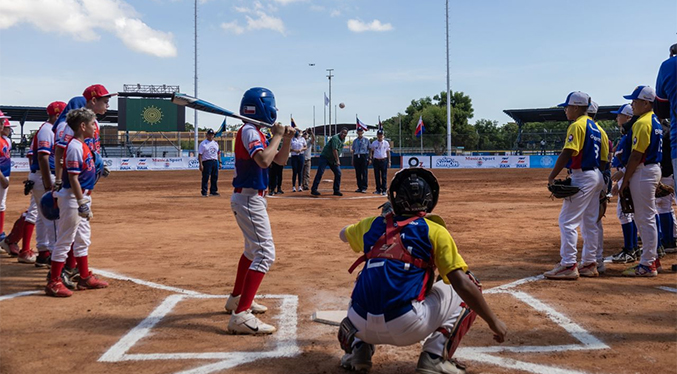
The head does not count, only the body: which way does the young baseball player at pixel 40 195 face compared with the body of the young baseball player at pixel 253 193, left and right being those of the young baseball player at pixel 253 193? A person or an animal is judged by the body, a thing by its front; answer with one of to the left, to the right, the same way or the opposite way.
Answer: the same way

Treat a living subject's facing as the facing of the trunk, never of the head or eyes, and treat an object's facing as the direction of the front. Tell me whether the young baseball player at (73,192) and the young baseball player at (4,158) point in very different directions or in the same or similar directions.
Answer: same or similar directions

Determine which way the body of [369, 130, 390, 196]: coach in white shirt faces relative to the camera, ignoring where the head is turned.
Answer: toward the camera

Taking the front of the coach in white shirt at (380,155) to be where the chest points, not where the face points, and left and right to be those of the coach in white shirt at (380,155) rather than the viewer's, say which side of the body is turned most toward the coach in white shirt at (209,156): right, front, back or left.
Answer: right

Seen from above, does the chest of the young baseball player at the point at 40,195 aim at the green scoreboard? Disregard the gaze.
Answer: no

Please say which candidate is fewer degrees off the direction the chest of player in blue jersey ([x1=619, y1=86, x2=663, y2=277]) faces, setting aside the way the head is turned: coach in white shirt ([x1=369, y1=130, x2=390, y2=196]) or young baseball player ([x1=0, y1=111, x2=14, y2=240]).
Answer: the young baseball player

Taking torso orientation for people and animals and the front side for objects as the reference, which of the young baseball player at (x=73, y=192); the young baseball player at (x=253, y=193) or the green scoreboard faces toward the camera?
the green scoreboard

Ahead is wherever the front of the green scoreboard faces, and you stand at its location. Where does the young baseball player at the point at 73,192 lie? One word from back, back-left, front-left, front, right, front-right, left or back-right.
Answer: front

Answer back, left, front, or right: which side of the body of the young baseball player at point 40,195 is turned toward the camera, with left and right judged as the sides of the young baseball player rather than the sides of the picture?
right

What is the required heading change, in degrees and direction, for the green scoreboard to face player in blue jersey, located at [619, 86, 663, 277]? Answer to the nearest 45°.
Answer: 0° — it already faces them

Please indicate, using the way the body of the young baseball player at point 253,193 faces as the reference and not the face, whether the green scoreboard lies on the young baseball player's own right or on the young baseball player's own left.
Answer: on the young baseball player's own left

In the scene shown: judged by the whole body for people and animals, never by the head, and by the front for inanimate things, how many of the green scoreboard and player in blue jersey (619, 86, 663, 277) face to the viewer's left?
1

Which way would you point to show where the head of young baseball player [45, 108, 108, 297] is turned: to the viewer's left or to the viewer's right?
to the viewer's right

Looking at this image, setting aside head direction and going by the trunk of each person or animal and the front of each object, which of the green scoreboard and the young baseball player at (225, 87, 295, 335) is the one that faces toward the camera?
the green scoreboard

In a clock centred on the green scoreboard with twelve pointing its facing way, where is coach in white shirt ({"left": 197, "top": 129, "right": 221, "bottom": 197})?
The coach in white shirt is roughly at 12 o'clock from the green scoreboard.

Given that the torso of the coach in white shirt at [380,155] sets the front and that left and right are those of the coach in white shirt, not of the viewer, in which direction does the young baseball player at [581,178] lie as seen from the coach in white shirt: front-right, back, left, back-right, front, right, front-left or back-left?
front

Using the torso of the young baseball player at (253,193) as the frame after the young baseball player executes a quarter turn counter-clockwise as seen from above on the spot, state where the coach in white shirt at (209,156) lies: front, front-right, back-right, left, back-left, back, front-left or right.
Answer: front
